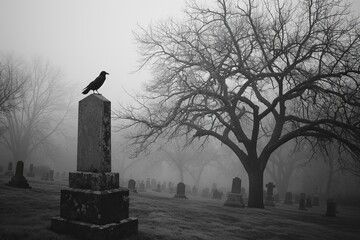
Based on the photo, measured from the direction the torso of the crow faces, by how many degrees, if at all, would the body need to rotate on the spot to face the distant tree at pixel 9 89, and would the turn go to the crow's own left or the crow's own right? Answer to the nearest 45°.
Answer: approximately 90° to the crow's own left

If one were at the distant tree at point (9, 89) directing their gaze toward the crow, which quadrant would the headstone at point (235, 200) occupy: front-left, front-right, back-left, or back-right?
front-left

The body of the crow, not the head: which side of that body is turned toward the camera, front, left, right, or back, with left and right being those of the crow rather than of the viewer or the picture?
right
